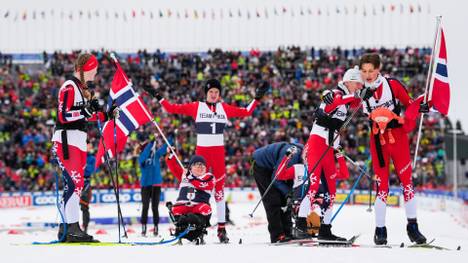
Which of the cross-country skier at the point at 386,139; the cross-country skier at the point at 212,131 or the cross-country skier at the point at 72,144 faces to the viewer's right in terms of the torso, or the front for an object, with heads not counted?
the cross-country skier at the point at 72,144

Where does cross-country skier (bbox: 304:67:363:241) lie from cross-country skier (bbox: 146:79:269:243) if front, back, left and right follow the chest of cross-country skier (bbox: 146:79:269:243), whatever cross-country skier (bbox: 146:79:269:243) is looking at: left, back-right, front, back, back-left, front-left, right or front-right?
front-left

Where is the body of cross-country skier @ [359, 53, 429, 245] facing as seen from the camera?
toward the camera

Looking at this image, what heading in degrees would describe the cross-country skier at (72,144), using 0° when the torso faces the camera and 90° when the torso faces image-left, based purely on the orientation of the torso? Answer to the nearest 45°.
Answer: approximately 270°

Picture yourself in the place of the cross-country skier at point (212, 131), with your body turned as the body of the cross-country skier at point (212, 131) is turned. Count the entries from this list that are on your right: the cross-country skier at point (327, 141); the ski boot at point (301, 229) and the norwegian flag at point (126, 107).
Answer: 1

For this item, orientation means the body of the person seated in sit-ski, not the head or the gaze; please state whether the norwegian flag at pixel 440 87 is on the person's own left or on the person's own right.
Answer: on the person's own left

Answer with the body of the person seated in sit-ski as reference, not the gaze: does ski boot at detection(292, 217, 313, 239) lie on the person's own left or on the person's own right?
on the person's own left

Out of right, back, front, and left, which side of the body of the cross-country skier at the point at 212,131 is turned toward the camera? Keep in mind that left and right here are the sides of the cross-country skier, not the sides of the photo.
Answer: front
